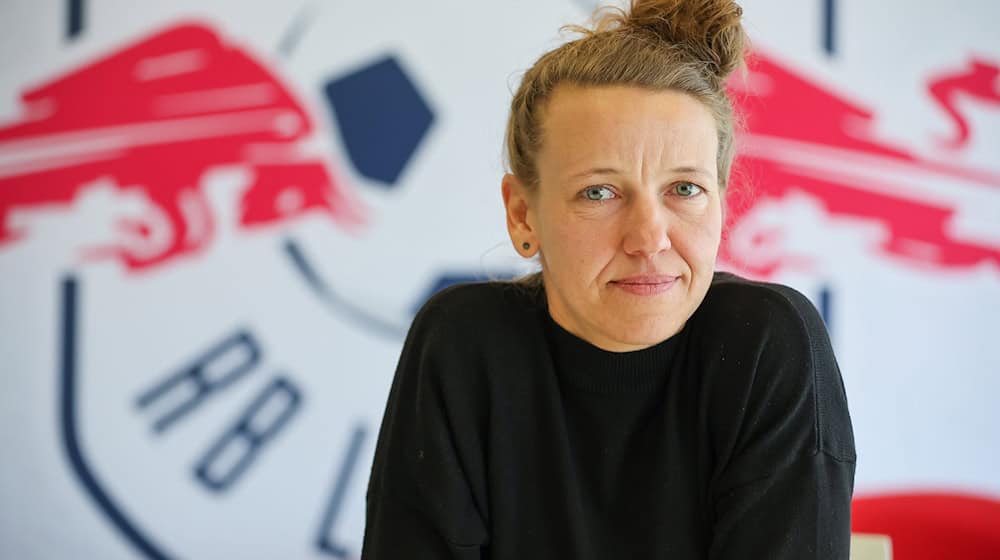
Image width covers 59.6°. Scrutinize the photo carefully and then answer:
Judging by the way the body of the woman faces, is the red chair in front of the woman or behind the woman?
behind

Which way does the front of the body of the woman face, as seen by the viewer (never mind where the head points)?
toward the camera
